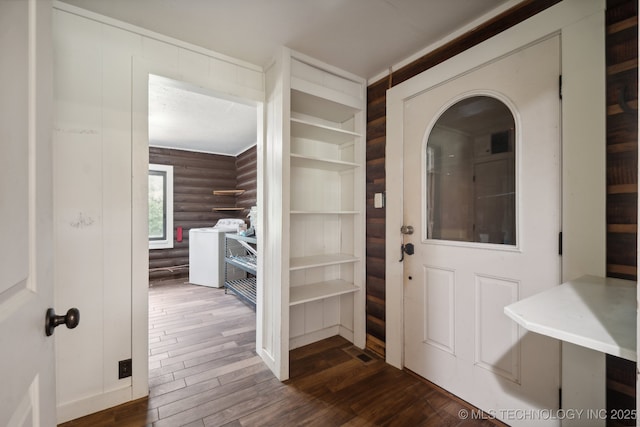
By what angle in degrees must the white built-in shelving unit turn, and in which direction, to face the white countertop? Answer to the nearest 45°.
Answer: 0° — it already faces it

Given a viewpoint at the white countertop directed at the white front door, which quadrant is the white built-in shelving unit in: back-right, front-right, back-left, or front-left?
front-left

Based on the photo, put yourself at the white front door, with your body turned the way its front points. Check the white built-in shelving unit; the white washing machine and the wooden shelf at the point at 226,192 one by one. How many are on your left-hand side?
0

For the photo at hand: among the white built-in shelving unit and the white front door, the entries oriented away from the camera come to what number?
0

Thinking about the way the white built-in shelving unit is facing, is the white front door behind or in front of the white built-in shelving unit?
in front

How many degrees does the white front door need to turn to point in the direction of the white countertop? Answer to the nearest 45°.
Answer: approximately 45° to its left

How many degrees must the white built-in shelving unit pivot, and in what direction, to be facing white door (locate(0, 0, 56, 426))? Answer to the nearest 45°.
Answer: approximately 45° to its right

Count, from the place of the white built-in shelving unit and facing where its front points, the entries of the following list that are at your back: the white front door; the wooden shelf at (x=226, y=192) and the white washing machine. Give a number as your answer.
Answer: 2

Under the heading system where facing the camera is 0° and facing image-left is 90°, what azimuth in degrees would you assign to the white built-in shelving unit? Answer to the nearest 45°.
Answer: approximately 315°

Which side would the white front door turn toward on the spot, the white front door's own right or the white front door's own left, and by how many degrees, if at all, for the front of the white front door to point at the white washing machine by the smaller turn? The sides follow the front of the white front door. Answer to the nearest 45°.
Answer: approximately 45° to the white front door's own right

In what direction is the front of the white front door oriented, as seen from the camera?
facing the viewer and to the left of the viewer

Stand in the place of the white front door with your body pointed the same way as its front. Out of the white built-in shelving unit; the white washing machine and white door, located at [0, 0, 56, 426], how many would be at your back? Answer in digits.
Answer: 0

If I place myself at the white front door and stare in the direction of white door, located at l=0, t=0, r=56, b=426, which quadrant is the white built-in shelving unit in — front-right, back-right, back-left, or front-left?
front-right

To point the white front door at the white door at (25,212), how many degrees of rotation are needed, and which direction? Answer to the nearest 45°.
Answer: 0° — it already faces it

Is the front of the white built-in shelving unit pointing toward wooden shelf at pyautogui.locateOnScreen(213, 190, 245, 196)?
no

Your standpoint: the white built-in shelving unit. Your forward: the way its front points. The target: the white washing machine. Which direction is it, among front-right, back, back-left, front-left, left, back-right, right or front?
back
